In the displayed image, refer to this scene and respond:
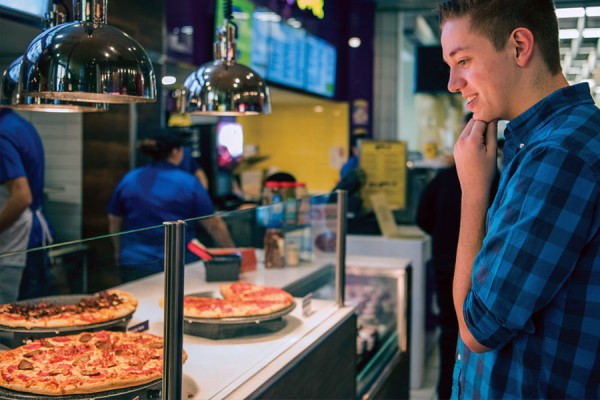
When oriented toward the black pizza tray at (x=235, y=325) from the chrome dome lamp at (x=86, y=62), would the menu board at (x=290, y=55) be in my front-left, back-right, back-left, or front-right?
front-left

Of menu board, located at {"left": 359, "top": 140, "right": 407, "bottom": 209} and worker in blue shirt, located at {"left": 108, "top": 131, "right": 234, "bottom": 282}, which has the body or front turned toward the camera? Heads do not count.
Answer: the menu board

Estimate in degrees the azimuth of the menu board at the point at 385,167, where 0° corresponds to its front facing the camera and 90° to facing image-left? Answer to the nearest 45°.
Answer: approximately 0°

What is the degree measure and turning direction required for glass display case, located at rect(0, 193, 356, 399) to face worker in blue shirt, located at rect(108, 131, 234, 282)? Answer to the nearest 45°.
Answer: approximately 135° to its left

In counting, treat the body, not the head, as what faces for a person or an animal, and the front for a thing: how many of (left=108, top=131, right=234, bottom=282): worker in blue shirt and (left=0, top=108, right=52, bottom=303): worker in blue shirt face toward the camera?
0

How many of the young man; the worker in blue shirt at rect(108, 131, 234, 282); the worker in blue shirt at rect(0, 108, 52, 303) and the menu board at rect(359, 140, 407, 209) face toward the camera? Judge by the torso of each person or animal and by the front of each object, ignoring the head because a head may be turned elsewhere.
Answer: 1

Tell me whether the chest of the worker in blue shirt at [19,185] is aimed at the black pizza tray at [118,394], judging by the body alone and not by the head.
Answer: no

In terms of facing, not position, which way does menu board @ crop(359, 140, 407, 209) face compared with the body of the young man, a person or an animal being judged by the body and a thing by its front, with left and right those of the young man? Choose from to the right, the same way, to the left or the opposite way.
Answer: to the left

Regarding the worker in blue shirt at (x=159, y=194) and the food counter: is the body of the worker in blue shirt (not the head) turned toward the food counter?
no

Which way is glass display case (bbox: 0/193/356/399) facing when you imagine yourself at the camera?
facing the viewer and to the right of the viewer

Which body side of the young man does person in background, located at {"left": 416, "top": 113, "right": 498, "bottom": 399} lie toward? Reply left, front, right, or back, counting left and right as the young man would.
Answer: right

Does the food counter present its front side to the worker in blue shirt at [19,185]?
no

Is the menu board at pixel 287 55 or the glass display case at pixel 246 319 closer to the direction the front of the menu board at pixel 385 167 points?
the glass display case

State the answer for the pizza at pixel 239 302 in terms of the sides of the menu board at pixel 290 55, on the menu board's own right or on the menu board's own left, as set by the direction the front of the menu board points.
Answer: on the menu board's own right

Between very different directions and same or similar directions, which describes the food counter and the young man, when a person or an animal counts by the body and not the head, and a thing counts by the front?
very different directions

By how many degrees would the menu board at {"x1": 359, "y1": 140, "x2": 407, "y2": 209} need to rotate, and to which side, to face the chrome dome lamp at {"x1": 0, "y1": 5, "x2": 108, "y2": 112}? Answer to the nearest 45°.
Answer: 0° — it already faces it

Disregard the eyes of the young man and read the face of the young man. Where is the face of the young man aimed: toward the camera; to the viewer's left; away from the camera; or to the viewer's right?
to the viewer's left
